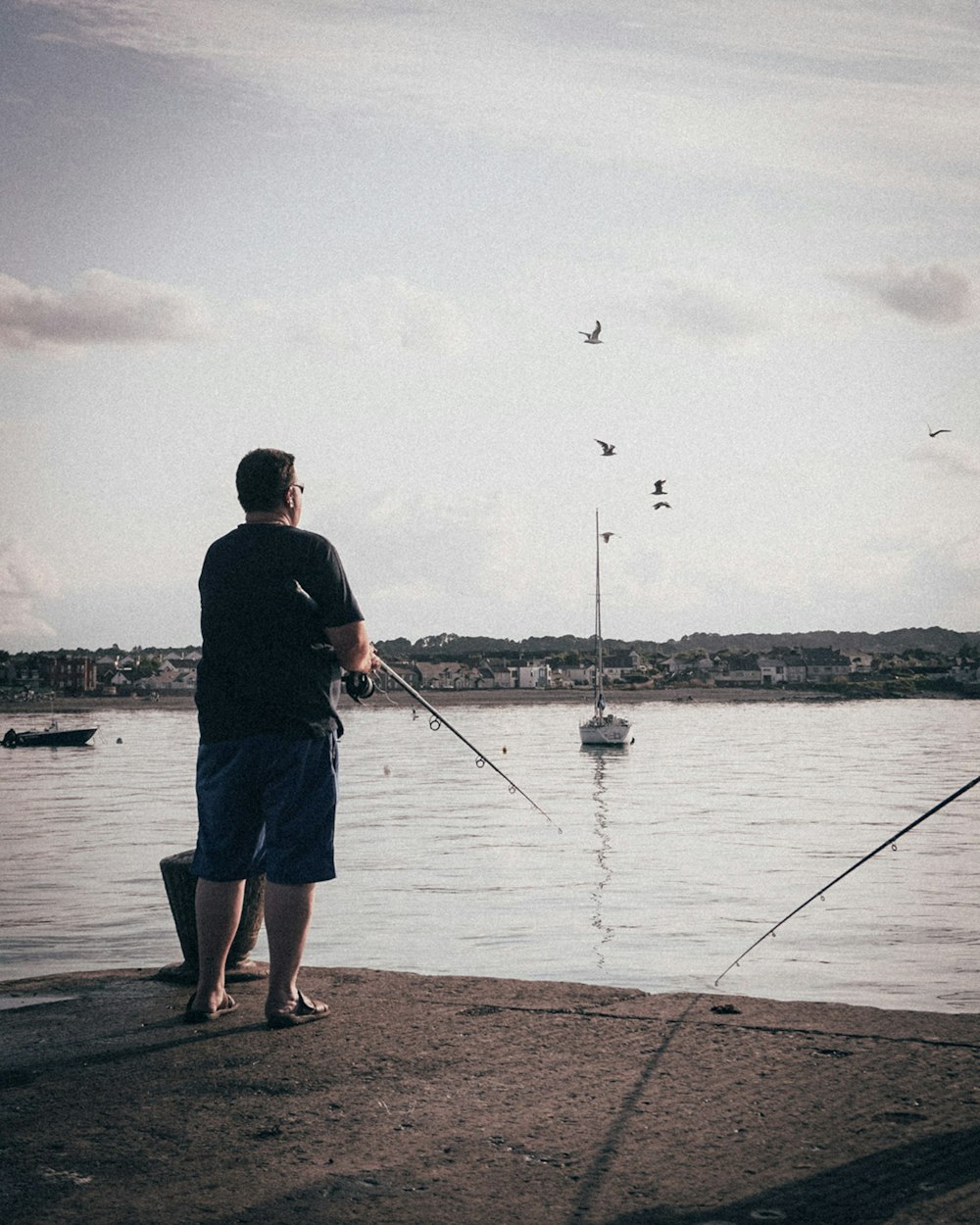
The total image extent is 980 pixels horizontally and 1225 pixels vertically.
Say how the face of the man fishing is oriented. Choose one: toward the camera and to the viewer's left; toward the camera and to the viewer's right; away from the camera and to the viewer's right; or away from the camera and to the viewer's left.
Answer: away from the camera and to the viewer's right

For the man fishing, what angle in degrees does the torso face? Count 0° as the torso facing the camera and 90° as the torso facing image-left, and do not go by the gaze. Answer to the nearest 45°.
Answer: approximately 225°

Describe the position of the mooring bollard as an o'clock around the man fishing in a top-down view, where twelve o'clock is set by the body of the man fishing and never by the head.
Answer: The mooring bollard is roughly at 10 o'clock from the man fishing.
